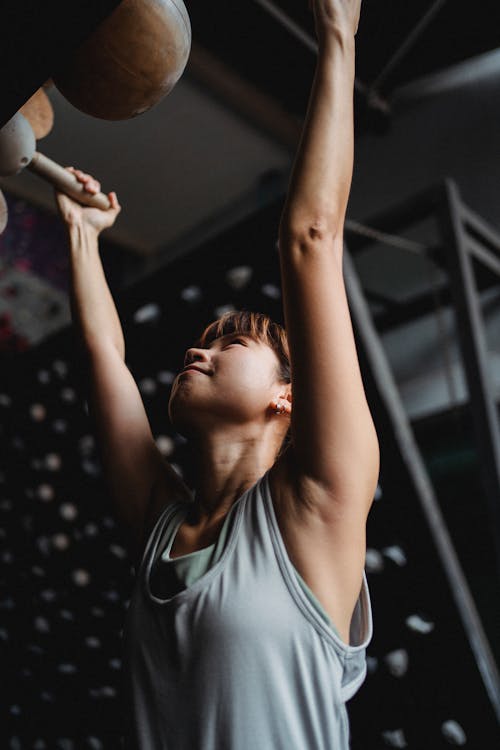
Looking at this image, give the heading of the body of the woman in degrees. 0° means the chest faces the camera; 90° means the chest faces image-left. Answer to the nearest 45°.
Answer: approximately 45°

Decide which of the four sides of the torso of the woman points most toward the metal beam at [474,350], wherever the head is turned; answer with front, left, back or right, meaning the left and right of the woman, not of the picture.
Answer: back

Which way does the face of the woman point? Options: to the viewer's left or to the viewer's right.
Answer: to the viewer's left

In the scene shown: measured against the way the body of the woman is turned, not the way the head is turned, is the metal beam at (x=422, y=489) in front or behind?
behind
